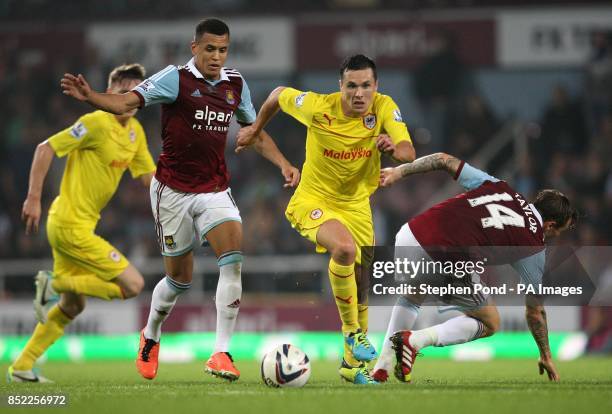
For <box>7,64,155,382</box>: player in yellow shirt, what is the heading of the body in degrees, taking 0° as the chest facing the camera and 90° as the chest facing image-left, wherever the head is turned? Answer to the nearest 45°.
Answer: approximately 315°

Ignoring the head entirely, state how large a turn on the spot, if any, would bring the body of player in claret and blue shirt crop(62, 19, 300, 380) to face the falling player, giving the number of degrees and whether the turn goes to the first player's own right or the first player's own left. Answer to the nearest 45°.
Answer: approximately 45° to the first player's own left
